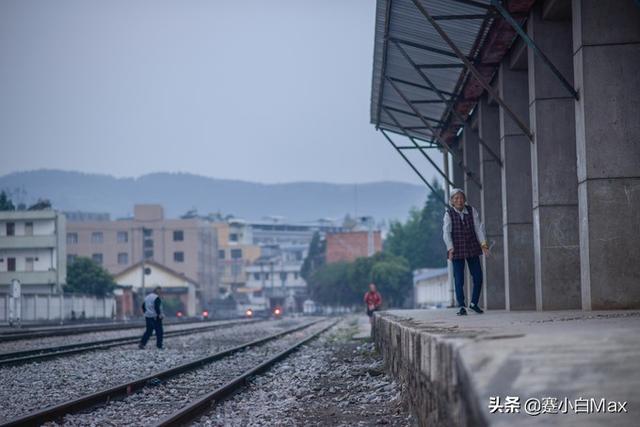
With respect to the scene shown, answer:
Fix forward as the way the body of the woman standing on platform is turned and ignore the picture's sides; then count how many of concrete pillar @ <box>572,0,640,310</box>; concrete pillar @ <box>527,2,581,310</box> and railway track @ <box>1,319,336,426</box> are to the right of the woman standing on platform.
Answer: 1

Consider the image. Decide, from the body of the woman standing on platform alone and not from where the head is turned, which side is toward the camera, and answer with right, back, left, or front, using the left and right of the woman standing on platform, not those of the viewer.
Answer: front

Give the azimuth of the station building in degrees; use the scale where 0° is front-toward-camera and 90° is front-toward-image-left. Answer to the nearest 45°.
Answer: approximately 90°

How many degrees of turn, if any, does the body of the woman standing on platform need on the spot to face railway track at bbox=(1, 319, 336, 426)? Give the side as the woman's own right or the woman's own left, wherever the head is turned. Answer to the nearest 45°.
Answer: approximately 90° to the woman's own right

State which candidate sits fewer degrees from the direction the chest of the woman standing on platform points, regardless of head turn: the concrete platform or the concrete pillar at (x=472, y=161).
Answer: the concrete platform

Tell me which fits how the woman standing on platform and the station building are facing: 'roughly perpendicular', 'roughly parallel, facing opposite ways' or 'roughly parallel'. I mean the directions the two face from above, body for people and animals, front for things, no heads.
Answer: roughly perpendicular
